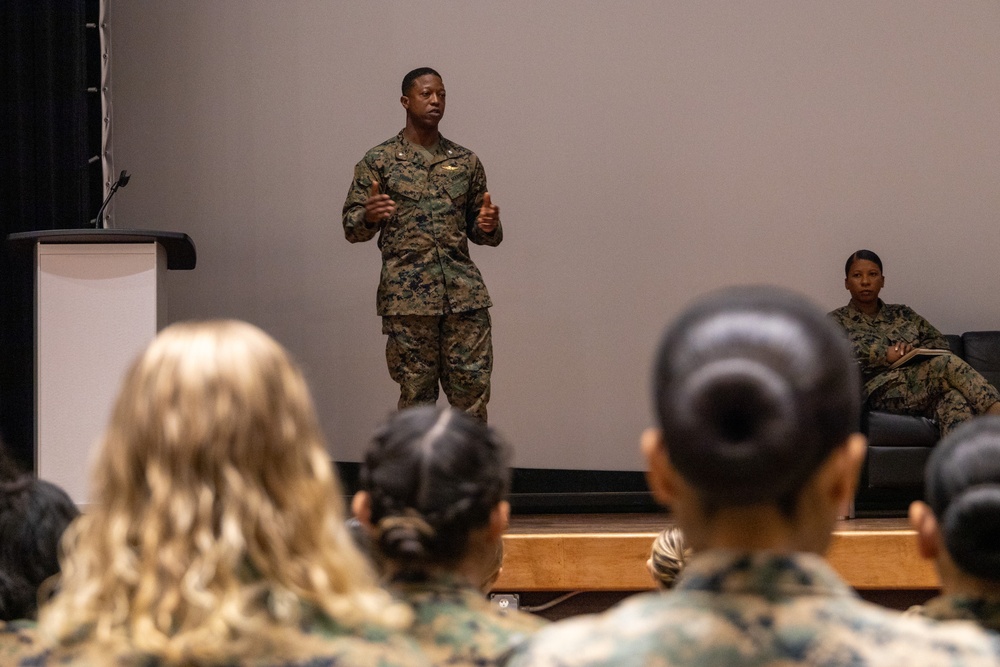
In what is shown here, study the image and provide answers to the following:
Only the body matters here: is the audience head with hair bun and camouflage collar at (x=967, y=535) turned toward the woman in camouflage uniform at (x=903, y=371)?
yes

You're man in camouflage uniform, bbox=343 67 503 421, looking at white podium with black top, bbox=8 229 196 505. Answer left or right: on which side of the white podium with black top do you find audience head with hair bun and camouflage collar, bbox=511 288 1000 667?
left

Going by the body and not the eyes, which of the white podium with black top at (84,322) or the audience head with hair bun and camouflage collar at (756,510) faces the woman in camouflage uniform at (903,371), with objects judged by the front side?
the audience head with hair bun and camouflage collar

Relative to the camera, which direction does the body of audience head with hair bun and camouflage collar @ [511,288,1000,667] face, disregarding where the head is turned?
away from the camera

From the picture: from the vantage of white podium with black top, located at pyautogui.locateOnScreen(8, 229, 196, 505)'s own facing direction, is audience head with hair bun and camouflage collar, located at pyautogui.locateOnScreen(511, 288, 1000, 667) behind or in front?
in front

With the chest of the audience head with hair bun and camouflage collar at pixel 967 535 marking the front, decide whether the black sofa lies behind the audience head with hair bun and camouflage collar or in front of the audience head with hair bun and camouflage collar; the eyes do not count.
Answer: in front

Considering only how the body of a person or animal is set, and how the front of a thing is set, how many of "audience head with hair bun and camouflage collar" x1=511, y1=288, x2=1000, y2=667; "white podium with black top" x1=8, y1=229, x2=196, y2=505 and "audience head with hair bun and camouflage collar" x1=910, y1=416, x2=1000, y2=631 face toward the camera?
1

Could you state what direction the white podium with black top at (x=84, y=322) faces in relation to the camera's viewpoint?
facing the viewer

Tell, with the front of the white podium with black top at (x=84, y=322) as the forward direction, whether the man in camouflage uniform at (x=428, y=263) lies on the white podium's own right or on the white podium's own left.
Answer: on the white podium's own left

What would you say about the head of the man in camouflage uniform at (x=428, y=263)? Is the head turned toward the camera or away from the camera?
toward the camera

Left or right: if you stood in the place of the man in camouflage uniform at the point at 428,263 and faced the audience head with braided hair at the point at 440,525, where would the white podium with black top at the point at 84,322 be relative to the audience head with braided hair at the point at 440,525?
right

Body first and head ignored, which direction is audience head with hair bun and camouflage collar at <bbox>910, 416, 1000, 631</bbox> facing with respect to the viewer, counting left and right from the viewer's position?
facing away from the viewer

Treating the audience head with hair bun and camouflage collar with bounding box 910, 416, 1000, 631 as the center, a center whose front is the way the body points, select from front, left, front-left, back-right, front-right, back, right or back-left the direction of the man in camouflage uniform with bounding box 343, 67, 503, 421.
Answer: front-left

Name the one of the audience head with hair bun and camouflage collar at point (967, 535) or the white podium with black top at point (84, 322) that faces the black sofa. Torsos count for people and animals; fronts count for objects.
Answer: the audience head with hair bun and camouflage collar

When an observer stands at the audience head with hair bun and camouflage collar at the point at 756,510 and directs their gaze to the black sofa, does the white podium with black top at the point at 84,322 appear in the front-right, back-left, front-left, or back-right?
front-left
